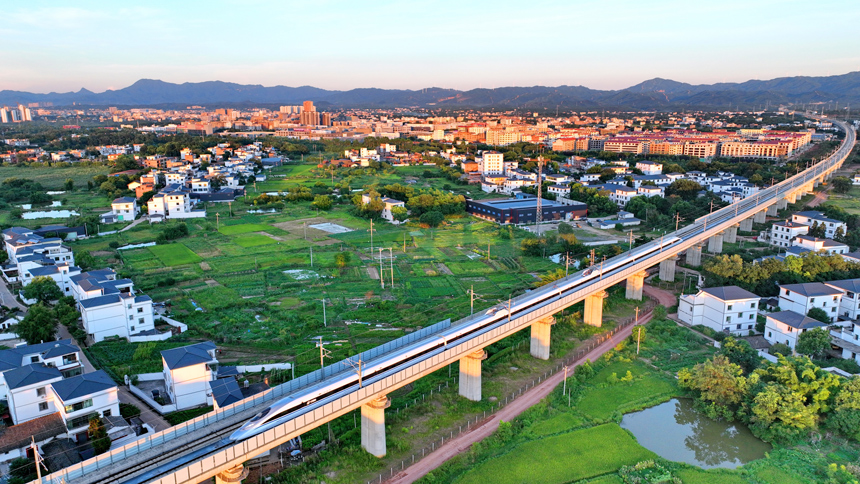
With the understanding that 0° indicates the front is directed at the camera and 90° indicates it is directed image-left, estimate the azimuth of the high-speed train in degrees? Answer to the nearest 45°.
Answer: approximately 45°

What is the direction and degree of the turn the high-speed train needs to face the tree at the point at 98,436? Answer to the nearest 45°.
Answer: approximately 45° to its right

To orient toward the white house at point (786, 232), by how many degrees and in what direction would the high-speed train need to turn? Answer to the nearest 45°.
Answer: approximately 180°

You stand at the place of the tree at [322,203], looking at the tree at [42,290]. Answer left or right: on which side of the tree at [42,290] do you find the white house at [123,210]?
right

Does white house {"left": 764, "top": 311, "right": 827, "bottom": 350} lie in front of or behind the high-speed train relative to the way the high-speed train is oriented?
behind

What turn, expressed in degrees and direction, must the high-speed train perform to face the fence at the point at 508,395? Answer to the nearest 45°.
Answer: approximately 180°

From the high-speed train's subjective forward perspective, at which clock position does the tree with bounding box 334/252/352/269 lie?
The tree is roughly at 4 o'clock from the high-speed train.

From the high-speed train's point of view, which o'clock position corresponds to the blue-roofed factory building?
The blue-roofed factory building is roughly at 5 o'clock from the high-speed train.

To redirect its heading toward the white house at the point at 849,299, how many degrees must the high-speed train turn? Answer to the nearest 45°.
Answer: approximately 180°

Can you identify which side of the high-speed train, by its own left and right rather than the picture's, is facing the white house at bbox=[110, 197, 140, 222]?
right

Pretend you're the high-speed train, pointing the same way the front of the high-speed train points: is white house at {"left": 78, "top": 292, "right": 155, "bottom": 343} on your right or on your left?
on your right

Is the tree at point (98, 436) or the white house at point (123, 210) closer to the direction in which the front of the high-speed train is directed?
the tree

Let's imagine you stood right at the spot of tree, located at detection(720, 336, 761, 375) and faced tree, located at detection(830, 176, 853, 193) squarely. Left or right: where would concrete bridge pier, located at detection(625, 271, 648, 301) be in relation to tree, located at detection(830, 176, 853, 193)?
left

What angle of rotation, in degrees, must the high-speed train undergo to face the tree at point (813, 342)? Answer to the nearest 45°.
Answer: approximately 135° to its left

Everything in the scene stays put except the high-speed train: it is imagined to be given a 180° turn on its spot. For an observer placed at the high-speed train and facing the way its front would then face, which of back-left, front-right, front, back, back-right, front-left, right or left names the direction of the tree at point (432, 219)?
front-left

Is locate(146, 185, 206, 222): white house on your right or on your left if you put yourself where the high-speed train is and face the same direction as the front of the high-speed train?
on your right
